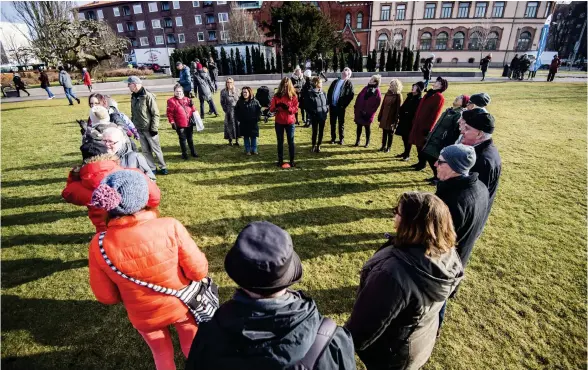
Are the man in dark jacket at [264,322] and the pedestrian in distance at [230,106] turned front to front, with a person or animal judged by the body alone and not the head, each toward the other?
yes

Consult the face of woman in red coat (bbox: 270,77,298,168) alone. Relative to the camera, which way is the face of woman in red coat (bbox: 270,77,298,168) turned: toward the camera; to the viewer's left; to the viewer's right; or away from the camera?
toward the camera

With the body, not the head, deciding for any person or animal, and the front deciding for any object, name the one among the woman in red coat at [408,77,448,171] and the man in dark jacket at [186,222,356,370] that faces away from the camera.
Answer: the man in dark jacket

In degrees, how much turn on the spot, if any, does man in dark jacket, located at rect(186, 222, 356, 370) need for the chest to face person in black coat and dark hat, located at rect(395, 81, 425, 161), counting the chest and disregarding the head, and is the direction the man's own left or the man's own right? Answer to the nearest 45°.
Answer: approximately 45° to the man's own right

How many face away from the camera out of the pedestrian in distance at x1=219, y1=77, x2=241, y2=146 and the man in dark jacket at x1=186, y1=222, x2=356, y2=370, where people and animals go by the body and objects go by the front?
1

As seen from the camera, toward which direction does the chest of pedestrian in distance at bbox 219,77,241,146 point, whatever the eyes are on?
toward the camera

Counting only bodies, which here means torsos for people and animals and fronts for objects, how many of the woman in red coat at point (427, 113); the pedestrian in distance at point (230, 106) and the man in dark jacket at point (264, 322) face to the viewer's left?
1

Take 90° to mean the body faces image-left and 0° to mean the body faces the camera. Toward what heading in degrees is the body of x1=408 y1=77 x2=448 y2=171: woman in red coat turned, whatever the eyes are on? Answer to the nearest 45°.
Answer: approximately 90°

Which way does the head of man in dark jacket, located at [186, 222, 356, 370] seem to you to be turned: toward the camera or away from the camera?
away from the camera

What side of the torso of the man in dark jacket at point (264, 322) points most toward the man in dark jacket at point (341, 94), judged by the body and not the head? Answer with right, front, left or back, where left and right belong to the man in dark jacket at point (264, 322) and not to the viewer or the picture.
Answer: front

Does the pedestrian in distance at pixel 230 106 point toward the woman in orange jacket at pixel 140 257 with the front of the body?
yes

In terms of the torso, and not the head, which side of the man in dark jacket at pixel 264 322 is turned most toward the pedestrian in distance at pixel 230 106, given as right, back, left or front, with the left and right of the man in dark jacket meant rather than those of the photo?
front

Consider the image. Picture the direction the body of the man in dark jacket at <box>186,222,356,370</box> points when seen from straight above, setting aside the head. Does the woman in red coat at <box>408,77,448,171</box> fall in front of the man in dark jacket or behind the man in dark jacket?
in front

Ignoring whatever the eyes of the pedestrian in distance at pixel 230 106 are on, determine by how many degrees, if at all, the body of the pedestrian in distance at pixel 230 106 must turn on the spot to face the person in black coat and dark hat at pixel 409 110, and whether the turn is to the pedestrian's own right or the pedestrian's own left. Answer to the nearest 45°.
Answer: approximately 45° to the pedestrian's own left
